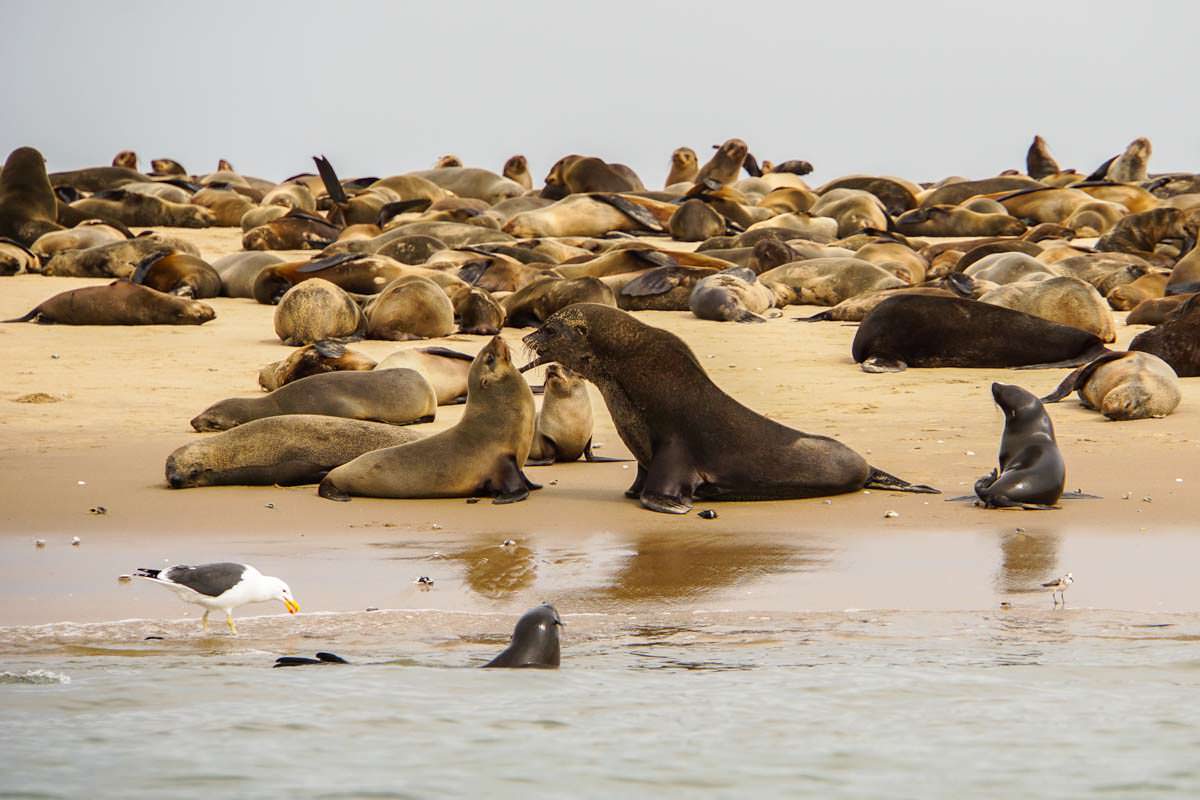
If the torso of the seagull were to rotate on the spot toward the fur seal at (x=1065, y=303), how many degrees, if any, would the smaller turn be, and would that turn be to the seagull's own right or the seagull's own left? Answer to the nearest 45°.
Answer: approximately 45° to the seagull's own left

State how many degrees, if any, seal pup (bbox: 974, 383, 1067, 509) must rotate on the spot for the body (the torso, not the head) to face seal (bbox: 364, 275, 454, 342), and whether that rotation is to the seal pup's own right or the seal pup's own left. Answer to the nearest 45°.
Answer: approximately 45° to the seal pup's own right

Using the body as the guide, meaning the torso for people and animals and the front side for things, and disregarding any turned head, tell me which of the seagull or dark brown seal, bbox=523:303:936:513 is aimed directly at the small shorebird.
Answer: the seagull

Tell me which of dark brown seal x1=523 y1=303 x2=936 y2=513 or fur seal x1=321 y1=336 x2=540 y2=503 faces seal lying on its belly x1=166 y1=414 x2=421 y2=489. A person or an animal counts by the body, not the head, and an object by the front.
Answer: the dark brown seal

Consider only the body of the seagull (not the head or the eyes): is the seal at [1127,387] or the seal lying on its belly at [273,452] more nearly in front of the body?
the seal

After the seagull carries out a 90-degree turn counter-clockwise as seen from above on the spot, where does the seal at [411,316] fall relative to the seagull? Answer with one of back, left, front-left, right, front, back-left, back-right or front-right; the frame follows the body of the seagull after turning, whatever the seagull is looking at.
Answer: front

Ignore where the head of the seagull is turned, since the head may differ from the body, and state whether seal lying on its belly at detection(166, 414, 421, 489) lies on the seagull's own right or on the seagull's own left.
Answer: on the seagull's own left

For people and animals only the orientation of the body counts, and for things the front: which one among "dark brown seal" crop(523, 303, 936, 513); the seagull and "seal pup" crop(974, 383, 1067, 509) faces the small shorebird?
the seagull

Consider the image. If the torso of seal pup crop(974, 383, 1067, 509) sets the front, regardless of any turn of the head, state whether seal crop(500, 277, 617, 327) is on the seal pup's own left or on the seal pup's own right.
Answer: on the seal pup's own right

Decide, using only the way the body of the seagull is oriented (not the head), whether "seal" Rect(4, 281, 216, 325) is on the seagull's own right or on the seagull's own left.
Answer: on the seagull's own left

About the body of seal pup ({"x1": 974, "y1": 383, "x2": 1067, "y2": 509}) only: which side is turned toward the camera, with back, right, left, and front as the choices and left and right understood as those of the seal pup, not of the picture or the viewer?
left

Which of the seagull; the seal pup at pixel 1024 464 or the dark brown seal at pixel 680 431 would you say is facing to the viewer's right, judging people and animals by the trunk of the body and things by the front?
the seagull

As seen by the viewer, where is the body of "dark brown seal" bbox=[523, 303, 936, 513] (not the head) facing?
to the viewer's left

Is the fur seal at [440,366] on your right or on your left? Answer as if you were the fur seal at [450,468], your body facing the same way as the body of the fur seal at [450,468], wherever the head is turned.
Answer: on your left

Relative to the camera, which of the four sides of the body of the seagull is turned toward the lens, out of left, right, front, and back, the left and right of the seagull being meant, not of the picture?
right

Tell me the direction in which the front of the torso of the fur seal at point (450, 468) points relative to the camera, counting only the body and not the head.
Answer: to the viewer's right

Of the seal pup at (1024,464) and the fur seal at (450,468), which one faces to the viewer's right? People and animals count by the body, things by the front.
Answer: the fur seal

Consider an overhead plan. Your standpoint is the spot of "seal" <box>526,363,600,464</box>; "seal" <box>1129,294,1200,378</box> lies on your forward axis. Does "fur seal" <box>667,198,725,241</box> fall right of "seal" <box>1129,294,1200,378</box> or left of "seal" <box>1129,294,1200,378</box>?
left
